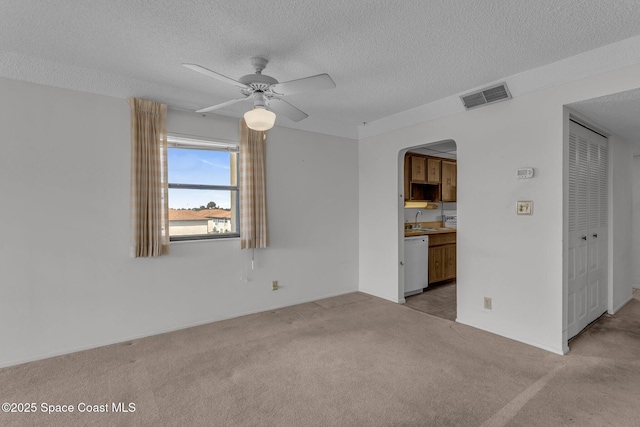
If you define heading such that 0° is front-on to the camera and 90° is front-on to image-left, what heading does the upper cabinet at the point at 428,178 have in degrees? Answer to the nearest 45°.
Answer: approximately 315°

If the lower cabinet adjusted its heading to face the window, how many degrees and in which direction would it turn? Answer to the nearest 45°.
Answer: approximately 90° to its right

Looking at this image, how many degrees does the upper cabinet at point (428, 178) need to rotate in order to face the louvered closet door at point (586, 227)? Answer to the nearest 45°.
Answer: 0° — it already faces it

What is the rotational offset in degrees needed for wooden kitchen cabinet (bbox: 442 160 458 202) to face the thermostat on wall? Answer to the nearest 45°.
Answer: approximately 45° to its right

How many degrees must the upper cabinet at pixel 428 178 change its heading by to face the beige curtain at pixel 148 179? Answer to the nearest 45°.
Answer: approximately 90° to its right

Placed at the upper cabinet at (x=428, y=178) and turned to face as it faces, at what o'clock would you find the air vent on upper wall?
The air vent on upper wall is roughly at 1 o'clock from the upper cabinet.

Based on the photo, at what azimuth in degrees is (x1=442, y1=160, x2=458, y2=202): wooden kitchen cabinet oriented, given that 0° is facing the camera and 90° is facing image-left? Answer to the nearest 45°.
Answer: approximately 315°

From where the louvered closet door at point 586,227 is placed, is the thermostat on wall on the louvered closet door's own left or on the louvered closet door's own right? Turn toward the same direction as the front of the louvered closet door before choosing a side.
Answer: on the louvered closet door's own right

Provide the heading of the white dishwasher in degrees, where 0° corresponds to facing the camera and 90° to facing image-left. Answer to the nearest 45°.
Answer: approximately 315°

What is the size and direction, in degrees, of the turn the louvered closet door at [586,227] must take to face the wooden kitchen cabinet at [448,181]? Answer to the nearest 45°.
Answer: approximately 180°
